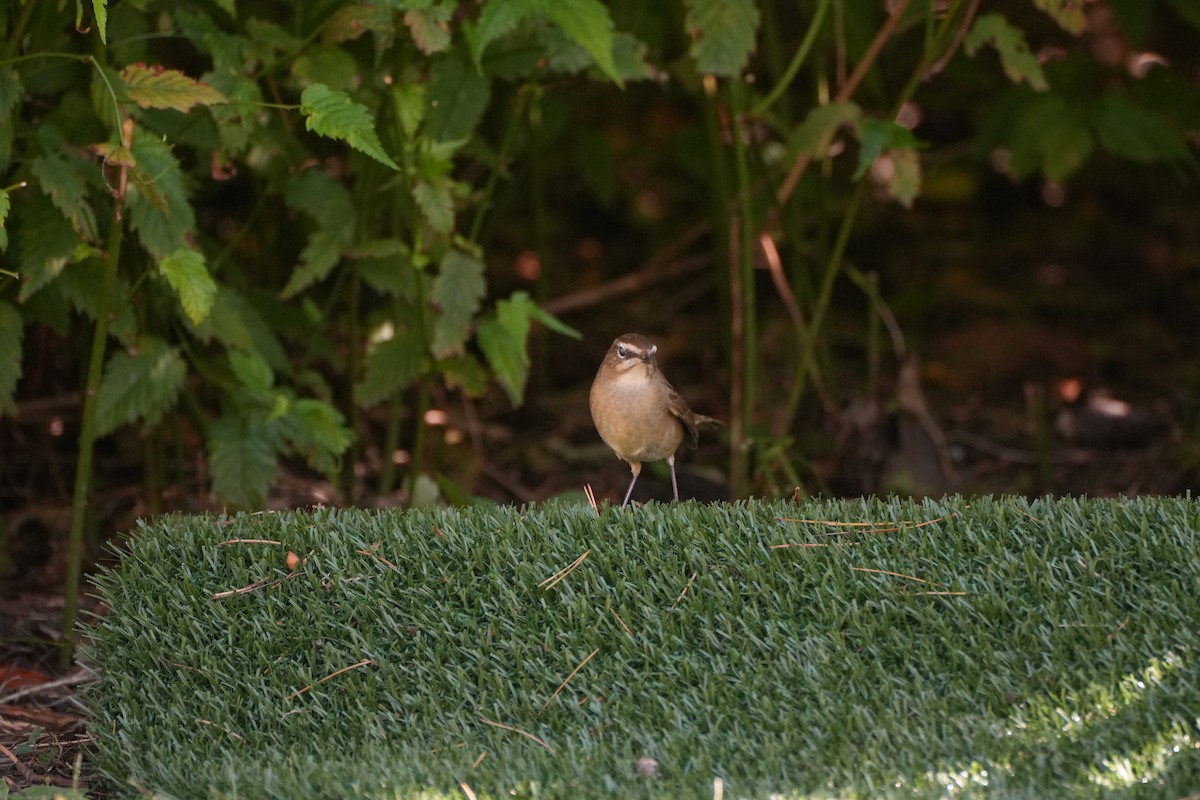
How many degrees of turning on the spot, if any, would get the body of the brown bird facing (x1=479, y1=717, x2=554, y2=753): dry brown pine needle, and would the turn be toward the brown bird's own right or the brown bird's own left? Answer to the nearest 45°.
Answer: approximately 45° to the brown bird's own left

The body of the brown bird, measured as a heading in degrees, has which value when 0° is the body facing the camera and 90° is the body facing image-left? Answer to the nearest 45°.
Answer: approximately 45°

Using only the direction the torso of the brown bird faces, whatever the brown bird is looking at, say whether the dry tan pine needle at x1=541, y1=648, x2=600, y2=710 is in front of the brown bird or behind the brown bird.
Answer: in front

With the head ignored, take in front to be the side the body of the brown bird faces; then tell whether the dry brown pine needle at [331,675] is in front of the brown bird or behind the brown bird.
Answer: in front
